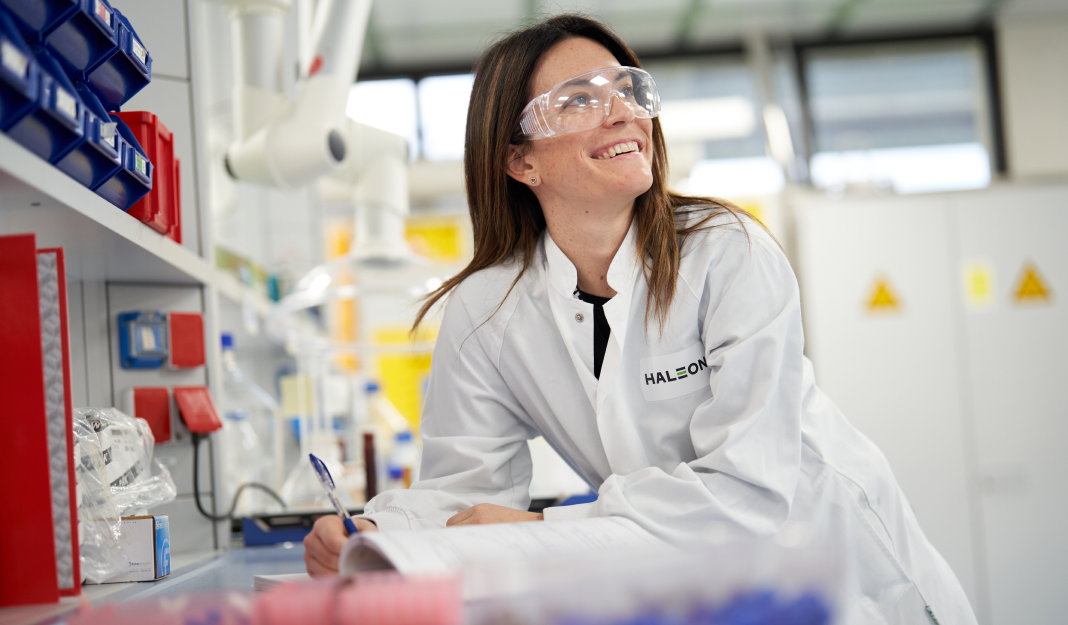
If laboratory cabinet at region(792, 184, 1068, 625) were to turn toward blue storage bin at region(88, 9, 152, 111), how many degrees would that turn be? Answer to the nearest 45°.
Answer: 0° — it already faces it

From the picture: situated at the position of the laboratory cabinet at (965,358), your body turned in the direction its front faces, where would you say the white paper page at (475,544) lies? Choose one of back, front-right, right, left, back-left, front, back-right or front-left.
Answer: front

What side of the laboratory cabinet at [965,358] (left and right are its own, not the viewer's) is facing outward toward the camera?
front

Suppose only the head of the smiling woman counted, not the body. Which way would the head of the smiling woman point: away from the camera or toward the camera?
toward the camera

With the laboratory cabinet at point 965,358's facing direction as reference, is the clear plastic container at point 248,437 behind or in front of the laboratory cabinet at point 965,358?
in front

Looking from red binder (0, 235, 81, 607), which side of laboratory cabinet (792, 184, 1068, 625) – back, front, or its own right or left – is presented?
front

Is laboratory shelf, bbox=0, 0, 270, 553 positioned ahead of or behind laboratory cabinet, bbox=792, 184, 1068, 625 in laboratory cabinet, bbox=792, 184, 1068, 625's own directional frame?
ahead
